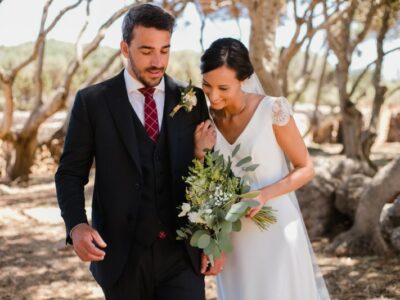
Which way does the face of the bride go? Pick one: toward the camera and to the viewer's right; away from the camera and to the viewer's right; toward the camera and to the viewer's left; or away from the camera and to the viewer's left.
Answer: toward the camera and to the viewer's left

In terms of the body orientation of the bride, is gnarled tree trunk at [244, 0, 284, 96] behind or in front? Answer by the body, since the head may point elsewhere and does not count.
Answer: behind

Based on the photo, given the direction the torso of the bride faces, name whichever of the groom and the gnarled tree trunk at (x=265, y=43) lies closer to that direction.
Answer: the groom

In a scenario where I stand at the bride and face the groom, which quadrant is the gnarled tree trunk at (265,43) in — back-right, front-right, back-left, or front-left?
back-right

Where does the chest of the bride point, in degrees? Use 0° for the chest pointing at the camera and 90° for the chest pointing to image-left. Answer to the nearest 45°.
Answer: approximately 45°

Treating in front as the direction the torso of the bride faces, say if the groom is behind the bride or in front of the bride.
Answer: in front
